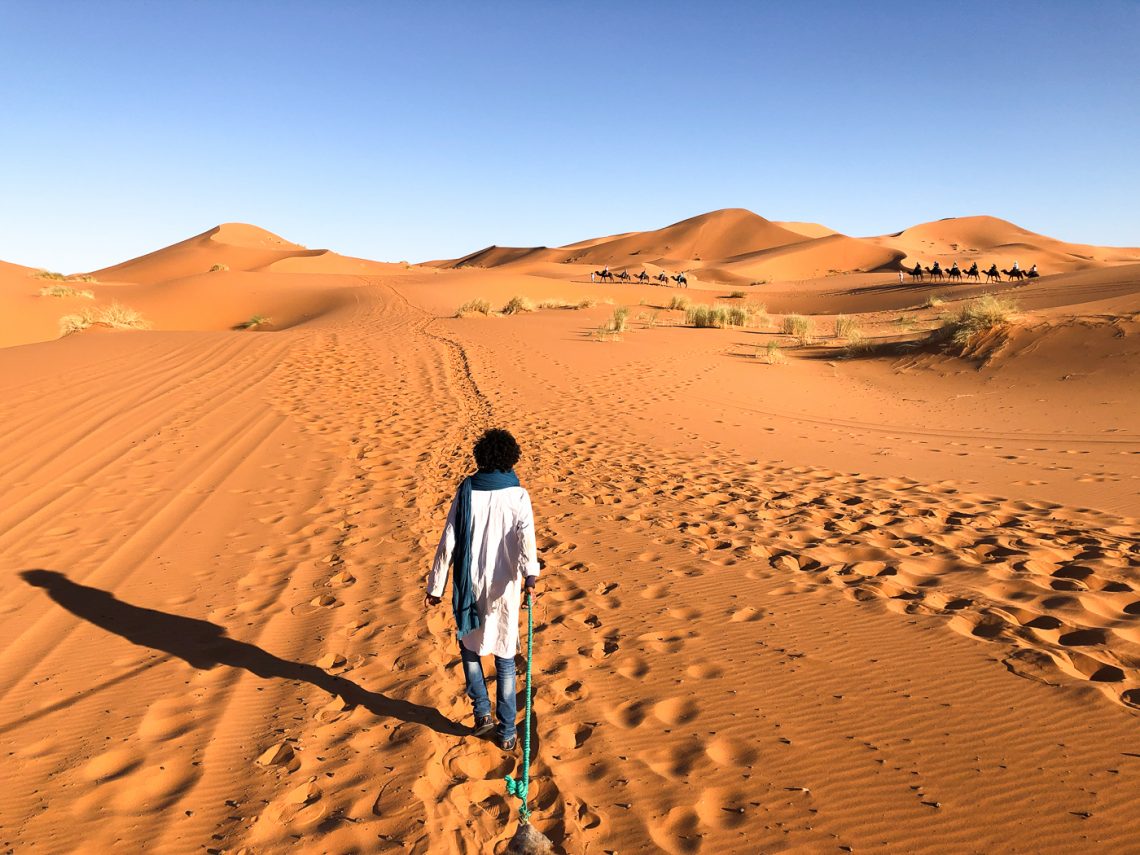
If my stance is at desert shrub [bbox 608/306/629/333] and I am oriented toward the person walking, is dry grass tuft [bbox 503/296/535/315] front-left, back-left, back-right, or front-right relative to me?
back-right

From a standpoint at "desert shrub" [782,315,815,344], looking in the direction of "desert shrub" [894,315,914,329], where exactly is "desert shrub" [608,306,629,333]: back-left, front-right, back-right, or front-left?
back-left

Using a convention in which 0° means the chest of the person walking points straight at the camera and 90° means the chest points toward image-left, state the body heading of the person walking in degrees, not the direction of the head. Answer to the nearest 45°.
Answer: approximately 180°

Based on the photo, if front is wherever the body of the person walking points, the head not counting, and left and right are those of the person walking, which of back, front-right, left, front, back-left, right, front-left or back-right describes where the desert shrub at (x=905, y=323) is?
front-right

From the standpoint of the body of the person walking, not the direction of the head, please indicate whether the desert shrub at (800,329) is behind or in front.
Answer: in front

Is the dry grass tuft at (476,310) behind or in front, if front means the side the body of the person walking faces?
in front

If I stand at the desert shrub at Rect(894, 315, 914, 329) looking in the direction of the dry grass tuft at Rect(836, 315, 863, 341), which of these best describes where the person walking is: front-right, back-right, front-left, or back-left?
front-left

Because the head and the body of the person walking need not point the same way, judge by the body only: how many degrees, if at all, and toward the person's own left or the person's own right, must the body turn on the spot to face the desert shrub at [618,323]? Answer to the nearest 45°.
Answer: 0° — they already face it

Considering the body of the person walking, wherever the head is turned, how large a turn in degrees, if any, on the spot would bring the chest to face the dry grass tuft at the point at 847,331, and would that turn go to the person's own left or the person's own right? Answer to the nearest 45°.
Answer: approximately 45° to the person's own right

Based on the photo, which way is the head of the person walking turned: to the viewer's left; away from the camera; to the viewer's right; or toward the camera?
away from the camera

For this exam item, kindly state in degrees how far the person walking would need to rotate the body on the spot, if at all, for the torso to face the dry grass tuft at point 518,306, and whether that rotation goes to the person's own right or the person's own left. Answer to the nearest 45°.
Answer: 0° — they already face it
